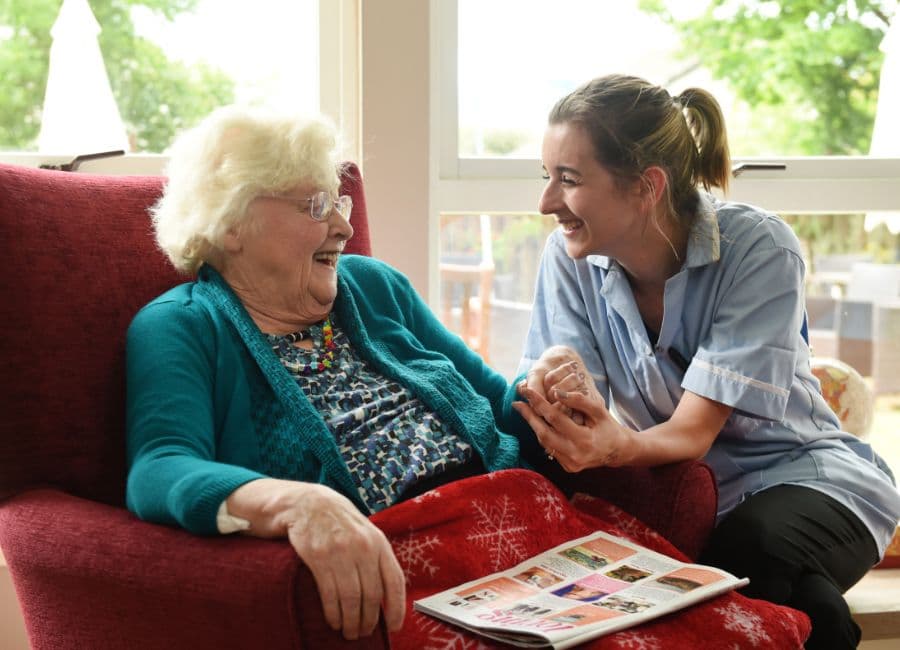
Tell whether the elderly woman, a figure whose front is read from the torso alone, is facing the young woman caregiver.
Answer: no

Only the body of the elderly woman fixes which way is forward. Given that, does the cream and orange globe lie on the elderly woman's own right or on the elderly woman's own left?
on the elderly woman's own left

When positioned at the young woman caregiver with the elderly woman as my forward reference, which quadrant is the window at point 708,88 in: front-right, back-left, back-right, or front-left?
back-right

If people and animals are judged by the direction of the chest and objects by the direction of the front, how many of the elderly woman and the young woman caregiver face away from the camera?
0

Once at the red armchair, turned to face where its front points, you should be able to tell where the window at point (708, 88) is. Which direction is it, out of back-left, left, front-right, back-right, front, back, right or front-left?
left

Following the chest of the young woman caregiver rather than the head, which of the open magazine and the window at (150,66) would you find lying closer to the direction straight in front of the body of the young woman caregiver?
the open magazine

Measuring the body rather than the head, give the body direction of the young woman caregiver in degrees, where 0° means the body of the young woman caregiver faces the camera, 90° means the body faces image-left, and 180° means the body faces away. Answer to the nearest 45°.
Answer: approximately 45°

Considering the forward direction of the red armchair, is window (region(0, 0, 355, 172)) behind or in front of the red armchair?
behind

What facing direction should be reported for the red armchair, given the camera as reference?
facing the viewer and to the right of the viewer

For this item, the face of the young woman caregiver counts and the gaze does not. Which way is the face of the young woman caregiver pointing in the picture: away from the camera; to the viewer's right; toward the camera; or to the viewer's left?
to the viewer's left

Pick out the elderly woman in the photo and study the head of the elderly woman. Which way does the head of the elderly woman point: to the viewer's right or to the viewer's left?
to the viewer's right

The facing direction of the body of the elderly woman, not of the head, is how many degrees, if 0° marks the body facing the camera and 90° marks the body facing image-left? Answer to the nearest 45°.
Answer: approximately 315°

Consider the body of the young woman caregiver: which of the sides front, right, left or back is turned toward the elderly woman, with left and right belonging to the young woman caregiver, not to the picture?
front

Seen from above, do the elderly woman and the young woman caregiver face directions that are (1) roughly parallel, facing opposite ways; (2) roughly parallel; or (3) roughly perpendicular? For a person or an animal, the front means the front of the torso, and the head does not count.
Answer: roughly perpendicular

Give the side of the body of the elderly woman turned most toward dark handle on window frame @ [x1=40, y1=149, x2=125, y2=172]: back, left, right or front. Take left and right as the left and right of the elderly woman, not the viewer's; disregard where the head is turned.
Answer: back
